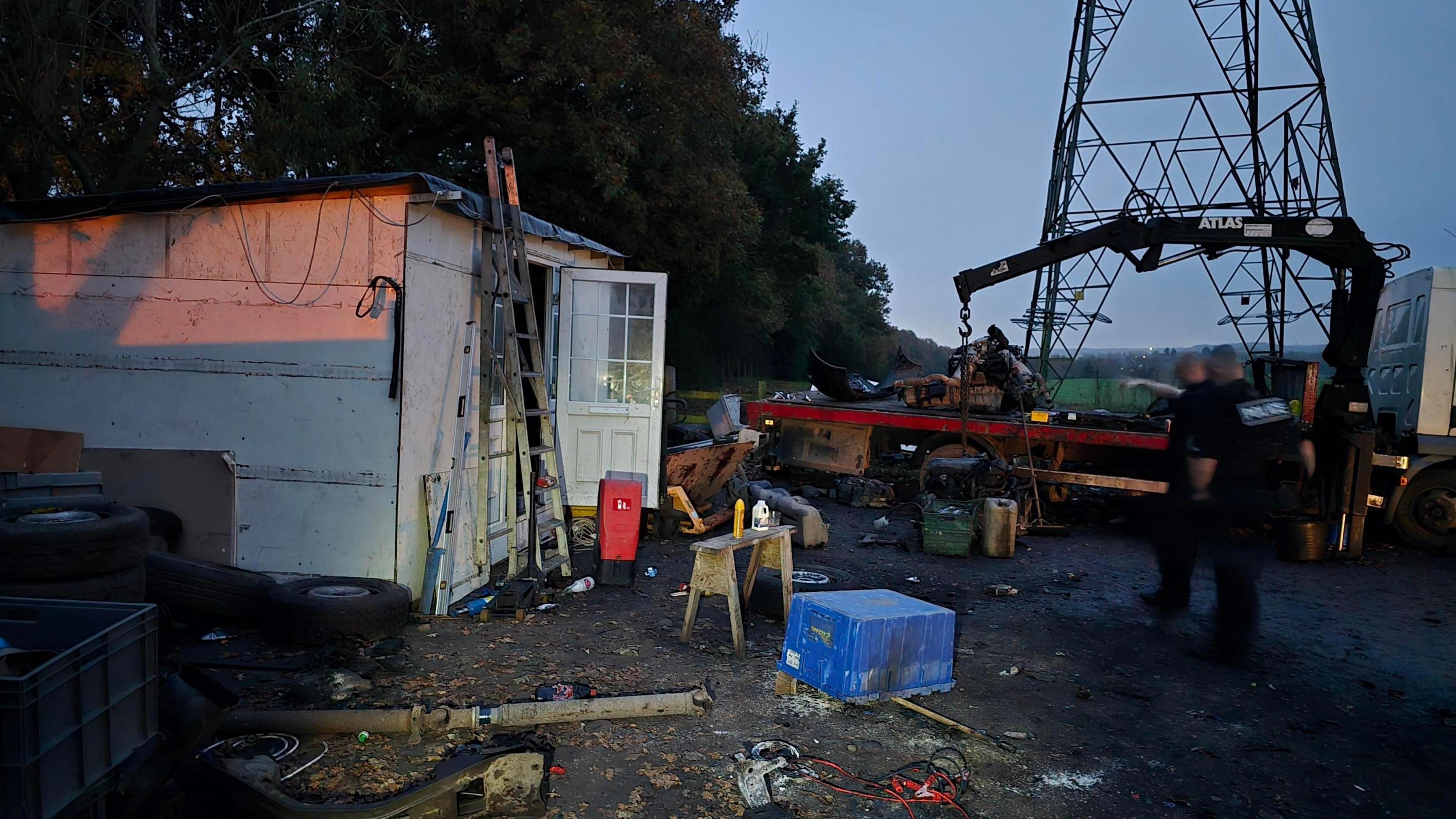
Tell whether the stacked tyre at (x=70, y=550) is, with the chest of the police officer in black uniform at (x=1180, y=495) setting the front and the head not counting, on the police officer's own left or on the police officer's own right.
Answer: on the police officer's own left

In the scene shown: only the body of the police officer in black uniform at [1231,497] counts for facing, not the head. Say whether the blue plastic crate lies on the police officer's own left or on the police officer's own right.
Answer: on the police officer's own left

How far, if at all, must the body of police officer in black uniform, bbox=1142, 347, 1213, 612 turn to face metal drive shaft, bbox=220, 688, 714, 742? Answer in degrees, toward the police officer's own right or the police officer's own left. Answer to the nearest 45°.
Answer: approximately 45° to the police officer's own left

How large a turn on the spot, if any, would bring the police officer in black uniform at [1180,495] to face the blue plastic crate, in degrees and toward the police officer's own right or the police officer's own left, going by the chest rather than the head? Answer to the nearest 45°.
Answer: approximately 45° to the police officer's own left

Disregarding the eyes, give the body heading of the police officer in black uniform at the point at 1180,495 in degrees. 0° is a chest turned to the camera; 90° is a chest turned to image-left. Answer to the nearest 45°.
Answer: approximately 90°

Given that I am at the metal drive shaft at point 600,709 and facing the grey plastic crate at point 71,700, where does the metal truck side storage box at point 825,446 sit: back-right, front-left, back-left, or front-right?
back-right

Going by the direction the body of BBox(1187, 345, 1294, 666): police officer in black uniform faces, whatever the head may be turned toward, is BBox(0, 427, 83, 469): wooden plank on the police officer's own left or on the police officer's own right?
on the police officer's own left

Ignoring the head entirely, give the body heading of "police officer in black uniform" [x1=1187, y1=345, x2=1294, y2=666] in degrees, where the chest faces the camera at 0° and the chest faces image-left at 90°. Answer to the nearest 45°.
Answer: approximately 135°

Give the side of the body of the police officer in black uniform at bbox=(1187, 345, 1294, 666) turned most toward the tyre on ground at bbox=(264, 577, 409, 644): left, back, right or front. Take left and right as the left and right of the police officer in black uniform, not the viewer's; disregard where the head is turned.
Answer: left

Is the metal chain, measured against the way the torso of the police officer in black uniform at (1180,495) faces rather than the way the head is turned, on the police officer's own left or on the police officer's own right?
on the police officer's own right
